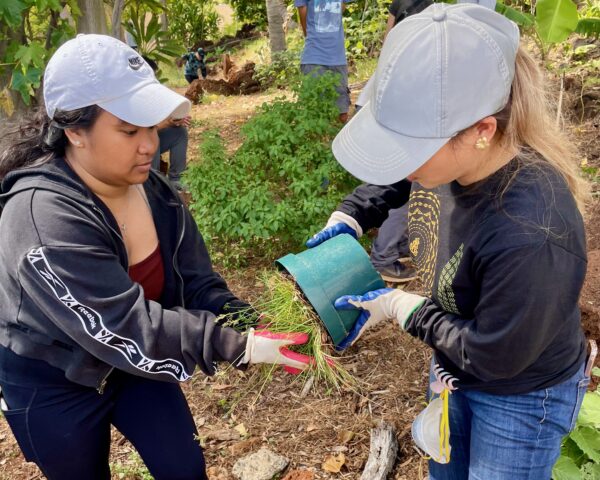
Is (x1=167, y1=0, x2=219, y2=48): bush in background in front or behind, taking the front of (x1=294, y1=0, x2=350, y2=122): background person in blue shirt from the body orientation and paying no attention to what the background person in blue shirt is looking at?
behind

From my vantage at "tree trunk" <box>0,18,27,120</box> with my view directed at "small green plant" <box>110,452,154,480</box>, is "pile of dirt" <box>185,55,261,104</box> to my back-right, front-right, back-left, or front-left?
back-left

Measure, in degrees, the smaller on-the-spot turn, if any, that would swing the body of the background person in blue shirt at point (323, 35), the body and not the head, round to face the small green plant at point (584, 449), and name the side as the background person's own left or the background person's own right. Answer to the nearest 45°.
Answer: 0° — they already face it

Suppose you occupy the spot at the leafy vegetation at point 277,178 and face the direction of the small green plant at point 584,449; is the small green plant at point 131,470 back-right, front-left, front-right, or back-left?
front-right

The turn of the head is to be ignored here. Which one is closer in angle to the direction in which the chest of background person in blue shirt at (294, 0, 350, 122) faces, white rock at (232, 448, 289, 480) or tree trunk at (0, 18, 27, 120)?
the white rock

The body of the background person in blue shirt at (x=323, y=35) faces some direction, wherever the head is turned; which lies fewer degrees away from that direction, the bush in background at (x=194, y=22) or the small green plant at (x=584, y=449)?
the small green plant

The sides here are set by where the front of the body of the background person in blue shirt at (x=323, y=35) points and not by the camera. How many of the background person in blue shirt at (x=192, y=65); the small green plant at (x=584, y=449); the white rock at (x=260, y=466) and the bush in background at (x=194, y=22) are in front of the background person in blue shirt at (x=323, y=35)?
2

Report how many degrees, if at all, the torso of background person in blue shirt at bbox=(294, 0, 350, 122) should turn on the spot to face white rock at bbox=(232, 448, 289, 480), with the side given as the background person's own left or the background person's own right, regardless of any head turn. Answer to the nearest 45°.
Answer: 0° — they already face it

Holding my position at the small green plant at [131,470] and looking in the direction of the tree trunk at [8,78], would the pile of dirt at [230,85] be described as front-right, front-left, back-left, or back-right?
front-right

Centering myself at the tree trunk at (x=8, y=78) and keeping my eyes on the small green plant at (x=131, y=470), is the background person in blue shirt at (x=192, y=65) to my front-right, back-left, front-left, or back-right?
back-left

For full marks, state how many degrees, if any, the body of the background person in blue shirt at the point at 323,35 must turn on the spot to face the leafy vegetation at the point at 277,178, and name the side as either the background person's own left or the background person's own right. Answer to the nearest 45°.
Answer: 0° — they already face it

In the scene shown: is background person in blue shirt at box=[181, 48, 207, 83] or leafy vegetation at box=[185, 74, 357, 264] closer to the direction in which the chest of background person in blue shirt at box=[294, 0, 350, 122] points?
the leafy vegetation

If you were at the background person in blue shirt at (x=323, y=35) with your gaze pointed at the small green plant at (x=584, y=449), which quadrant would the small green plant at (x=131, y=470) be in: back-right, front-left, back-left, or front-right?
front-right

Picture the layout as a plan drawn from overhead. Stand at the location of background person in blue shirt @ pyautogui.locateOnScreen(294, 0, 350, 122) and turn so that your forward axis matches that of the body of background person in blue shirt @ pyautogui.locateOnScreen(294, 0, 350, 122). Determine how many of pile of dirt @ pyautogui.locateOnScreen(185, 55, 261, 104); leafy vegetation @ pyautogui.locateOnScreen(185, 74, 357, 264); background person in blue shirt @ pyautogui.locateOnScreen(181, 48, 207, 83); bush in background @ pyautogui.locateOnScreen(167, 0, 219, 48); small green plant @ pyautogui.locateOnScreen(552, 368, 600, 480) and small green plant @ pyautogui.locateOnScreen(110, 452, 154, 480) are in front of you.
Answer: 3

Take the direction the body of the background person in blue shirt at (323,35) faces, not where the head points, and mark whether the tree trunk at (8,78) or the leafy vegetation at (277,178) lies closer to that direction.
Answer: the leafy vegetation

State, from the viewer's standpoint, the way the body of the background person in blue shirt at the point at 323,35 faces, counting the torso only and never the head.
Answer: toward the camera
